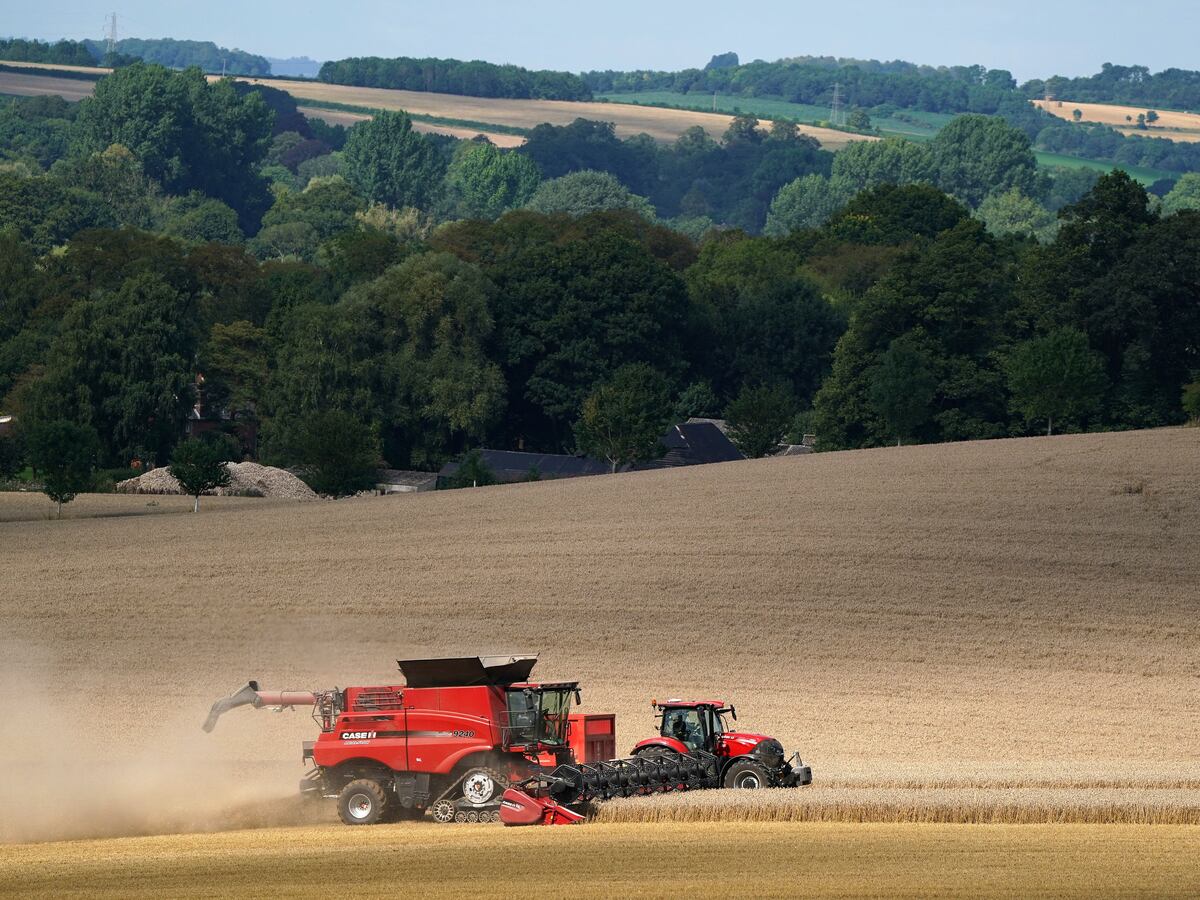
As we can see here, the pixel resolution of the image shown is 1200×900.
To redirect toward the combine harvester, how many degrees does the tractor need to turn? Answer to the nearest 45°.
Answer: approximately 135° to its right

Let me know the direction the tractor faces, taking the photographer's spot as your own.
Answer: facing to the right of the viewer
